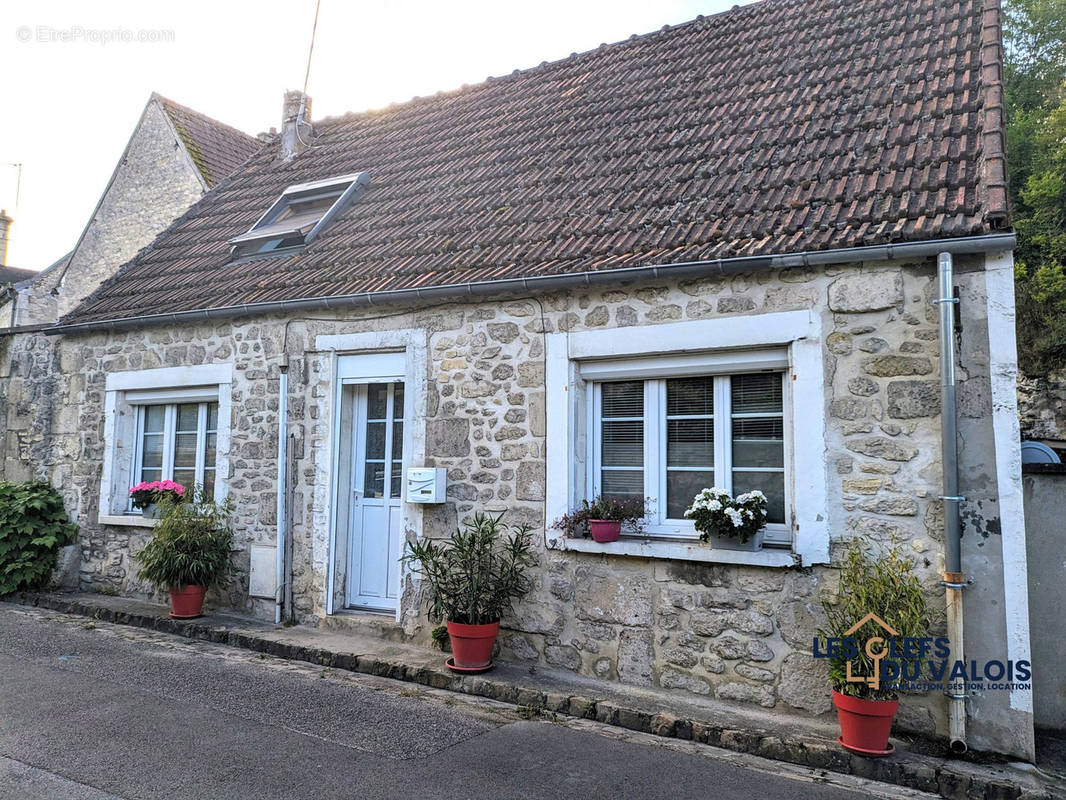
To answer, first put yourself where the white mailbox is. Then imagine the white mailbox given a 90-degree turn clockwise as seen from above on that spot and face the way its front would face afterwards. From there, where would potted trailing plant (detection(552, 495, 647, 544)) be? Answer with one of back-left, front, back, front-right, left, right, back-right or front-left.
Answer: back

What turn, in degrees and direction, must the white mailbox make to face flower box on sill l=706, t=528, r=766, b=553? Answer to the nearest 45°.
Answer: approximately 90° to its left

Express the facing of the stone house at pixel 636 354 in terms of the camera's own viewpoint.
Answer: facing the viewer and to the left of the viewer

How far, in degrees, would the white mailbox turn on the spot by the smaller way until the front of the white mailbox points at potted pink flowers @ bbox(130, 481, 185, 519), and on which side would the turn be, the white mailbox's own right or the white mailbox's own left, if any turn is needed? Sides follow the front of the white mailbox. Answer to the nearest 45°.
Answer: approximately 90° to the white mailbox's own right

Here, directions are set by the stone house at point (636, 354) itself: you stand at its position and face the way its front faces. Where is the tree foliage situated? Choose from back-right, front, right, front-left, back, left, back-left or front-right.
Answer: back

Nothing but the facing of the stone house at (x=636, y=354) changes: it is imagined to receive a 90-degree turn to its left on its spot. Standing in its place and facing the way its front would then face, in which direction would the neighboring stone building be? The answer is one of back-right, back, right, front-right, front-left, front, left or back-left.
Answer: back

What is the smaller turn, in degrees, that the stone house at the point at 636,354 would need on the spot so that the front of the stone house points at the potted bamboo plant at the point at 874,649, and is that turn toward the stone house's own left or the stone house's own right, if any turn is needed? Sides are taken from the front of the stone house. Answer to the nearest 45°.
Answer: approximately 90° to the stone house's own left

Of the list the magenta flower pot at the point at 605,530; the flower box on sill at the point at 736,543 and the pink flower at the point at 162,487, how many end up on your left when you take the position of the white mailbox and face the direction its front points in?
2

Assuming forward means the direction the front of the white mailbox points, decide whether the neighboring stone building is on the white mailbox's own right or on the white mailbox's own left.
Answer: on the white mailbox's own right

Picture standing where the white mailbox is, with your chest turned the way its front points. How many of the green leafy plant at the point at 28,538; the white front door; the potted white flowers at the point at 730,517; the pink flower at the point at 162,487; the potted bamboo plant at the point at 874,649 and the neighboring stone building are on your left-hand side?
2

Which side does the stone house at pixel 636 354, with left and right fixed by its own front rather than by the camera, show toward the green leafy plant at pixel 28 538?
right
